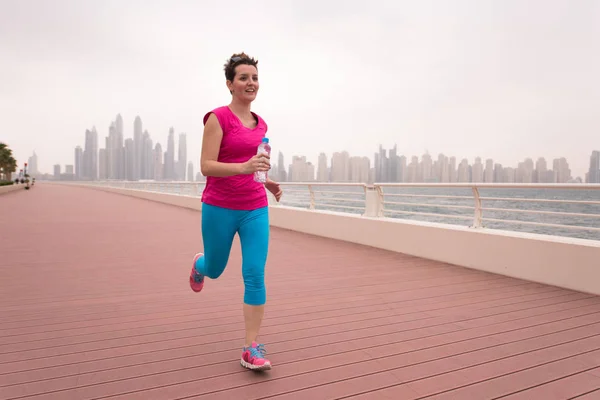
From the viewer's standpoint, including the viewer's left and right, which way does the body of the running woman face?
facing the viewer and to the right of the viewer

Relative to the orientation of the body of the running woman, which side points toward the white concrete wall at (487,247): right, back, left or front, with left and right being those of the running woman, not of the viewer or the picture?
left
